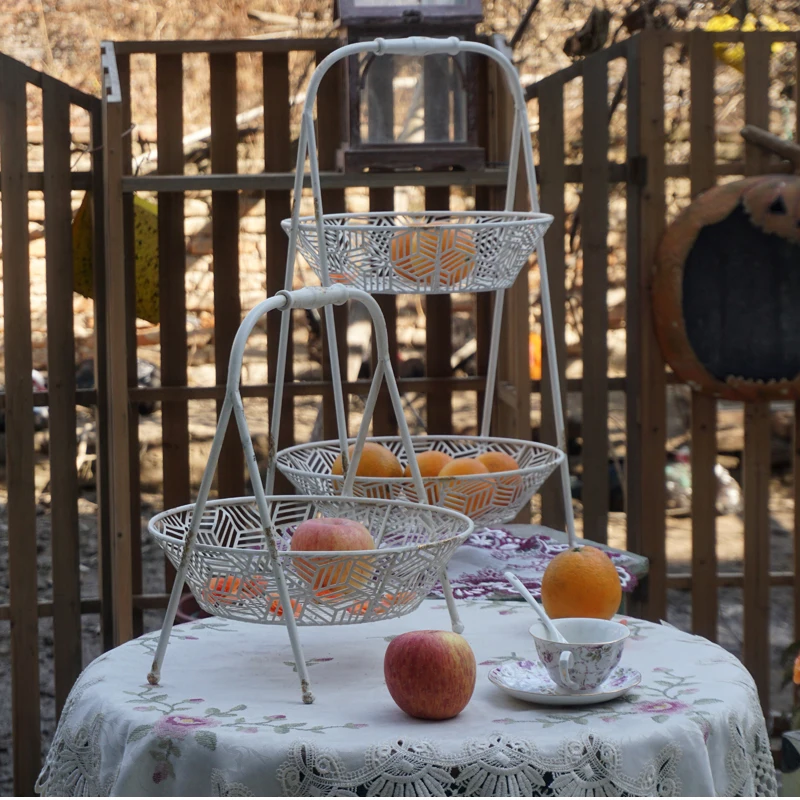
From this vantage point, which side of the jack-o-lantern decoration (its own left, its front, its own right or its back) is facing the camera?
front

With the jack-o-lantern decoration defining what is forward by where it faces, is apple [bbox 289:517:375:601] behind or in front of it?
in front

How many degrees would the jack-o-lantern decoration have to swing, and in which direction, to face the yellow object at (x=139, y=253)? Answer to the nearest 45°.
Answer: approximately 90° to its right

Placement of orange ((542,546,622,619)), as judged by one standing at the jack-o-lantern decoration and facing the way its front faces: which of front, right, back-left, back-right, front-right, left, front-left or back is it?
front

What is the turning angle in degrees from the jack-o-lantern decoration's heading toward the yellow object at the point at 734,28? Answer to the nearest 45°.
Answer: approximately 180°

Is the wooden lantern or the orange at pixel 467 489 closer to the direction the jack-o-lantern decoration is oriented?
the orange

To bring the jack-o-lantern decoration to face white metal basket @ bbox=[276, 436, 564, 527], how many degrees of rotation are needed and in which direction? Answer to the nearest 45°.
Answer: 0° — it already faces it

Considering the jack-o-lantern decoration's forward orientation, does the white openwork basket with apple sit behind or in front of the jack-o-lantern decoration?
in front

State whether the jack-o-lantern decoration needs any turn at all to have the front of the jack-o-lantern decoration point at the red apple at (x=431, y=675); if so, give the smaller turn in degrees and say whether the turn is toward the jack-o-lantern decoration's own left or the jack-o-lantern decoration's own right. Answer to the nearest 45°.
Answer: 0° — it already faces it

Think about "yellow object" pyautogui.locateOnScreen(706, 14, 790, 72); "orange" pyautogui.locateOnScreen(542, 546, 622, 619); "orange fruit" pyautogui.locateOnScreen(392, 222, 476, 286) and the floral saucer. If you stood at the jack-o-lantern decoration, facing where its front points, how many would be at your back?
1

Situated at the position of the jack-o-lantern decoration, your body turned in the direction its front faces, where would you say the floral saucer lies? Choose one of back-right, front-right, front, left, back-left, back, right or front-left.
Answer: front

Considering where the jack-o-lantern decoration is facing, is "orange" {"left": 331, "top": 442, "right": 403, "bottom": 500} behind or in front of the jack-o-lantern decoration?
in front

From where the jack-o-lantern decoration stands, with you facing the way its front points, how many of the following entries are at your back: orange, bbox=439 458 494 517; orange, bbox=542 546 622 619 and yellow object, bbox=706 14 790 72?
1

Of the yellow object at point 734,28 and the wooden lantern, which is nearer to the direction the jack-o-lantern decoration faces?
the wooden lantern

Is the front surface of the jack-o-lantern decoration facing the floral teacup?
yes
